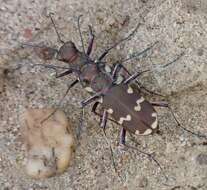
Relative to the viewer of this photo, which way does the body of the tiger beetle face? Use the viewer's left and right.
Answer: facing away from the viewer and to the left of the viewer

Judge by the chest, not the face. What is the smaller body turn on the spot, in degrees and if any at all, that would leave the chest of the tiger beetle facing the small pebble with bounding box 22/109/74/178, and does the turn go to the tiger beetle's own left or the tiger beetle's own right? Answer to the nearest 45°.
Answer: approximately 45° to the tiger beetle's own left
